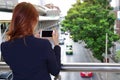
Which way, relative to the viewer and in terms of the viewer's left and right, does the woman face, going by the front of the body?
facing away from the viewer and to the right of the viewer

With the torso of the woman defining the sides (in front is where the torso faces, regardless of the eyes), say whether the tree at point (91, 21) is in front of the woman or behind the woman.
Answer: in front

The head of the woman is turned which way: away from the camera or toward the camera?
away from the camera
